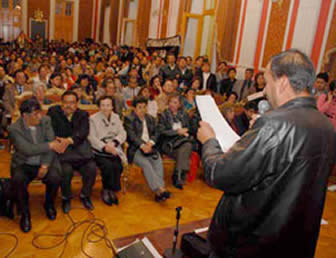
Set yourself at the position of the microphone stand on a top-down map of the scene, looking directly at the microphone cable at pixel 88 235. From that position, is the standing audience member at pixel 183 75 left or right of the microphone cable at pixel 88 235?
right

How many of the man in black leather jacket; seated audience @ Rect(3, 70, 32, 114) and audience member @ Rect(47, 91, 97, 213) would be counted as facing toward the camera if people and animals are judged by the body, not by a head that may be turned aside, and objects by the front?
2

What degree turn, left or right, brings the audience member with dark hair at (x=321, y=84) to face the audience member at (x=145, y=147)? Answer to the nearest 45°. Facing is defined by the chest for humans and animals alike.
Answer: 0° — they already face them

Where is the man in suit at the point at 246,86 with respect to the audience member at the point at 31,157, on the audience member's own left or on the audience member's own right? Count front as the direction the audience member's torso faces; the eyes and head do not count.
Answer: on the audience member's own left

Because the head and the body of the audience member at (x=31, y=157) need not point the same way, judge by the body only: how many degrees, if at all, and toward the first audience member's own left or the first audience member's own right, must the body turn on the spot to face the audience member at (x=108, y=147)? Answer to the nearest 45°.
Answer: approximately 90° to the first audience member's own left

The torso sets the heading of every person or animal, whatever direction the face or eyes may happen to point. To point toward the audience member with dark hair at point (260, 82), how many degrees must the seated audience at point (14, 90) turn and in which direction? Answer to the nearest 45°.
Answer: approximately 90° to their left

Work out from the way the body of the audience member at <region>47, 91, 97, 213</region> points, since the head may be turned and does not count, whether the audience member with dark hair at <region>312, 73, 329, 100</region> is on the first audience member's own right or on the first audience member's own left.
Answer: on the first audience member's own left

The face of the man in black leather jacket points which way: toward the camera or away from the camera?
away from the camera
